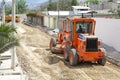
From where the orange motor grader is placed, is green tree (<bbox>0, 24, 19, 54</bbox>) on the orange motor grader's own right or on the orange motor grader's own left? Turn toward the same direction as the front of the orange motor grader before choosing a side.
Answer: on the orange motor grader's own left

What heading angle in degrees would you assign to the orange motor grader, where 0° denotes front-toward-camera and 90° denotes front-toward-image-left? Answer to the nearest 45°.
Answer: approximately 135°
